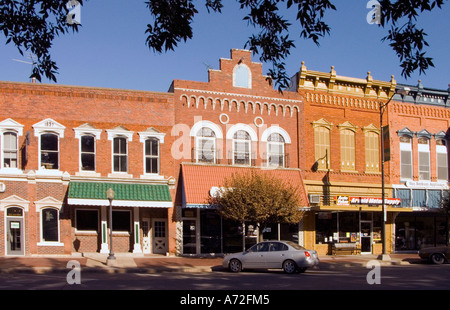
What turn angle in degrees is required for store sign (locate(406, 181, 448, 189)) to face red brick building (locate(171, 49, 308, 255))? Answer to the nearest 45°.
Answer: approximately 45° to its right

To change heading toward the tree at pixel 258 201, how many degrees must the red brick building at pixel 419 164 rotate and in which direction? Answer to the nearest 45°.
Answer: approximately 45° to its right

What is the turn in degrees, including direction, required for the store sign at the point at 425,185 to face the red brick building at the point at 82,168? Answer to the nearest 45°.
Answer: approximately 45° to its right

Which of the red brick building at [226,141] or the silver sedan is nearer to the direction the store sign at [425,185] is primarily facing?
the silver sedan

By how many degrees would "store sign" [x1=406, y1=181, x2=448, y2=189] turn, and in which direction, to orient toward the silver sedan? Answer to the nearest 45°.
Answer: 0° — it already faces it

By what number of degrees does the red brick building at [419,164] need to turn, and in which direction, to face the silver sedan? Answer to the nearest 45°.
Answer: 0° — it already faces it

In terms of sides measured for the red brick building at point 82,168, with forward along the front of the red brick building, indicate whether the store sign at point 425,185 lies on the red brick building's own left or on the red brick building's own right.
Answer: on the red brick building's own left

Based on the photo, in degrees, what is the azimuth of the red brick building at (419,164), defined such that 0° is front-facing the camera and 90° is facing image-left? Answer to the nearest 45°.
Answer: approximately 0°

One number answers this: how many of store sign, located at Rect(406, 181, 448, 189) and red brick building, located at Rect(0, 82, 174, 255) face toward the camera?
2
